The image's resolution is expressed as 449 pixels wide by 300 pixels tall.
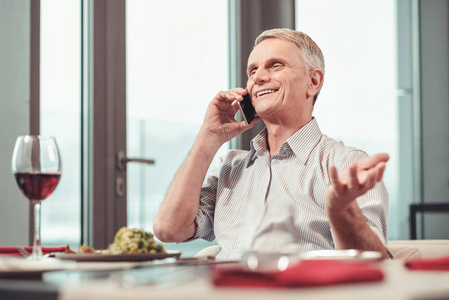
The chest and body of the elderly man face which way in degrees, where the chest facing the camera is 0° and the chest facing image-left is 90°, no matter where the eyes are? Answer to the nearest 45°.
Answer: approximately 45°

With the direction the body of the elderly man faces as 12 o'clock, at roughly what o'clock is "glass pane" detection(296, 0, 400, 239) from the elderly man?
The glass pane is roughly at 5 o'clock from the elderly man.

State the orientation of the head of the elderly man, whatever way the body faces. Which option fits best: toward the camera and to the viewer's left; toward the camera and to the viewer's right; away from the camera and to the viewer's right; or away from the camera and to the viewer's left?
toward the camera and to the viewer's left

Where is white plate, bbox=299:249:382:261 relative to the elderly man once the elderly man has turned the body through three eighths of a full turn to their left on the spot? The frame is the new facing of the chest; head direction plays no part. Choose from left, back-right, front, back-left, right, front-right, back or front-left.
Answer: right

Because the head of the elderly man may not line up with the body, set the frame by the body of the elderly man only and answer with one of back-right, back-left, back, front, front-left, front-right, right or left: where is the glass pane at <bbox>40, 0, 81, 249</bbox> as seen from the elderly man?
right

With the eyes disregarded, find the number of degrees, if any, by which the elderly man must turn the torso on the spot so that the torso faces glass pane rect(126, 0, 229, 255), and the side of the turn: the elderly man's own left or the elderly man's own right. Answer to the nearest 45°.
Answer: approximately 90° to the elderly man's own right
